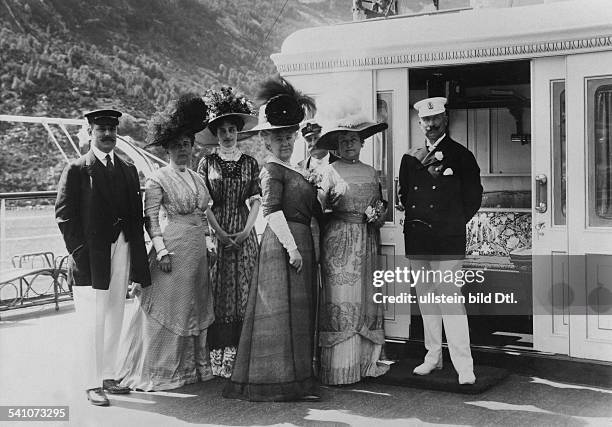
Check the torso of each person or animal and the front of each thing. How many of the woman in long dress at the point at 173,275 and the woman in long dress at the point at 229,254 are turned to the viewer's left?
0

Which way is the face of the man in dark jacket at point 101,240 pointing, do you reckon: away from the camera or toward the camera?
toward the camera

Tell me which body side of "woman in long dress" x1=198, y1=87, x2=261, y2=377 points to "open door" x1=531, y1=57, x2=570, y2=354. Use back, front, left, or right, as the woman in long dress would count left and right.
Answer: left

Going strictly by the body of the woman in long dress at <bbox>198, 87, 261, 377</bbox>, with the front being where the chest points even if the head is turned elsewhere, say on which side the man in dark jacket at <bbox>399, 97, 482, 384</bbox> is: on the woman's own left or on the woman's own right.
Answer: on the woman's own left

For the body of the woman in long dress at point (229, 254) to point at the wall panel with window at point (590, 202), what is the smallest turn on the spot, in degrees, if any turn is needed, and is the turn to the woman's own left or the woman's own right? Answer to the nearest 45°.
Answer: approximately 90° to the woman's own left

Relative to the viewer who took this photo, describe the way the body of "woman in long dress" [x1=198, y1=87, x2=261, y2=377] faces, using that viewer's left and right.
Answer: facing the viewer

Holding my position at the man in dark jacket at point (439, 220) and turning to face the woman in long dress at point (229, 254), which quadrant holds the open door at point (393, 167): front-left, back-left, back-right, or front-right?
front-right

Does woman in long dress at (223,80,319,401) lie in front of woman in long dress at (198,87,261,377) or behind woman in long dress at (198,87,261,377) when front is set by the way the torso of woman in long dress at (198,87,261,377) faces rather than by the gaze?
in front

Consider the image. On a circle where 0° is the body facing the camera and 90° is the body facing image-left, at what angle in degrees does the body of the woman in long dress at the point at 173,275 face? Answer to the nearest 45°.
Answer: approximately 315°

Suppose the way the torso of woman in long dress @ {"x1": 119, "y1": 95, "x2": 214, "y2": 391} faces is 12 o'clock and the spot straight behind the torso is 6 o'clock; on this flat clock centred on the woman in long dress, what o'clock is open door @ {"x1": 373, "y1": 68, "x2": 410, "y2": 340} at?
The open door is roughly at 10 o'clock from the woman in long dress.

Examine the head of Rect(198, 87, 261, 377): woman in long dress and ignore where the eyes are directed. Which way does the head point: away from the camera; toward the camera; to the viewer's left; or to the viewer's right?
toward the camera

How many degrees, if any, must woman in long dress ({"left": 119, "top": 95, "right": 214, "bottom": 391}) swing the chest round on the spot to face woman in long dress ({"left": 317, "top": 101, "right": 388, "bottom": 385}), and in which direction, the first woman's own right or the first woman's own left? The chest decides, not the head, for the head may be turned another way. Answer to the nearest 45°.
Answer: approximately 45° to the first woman's own left
